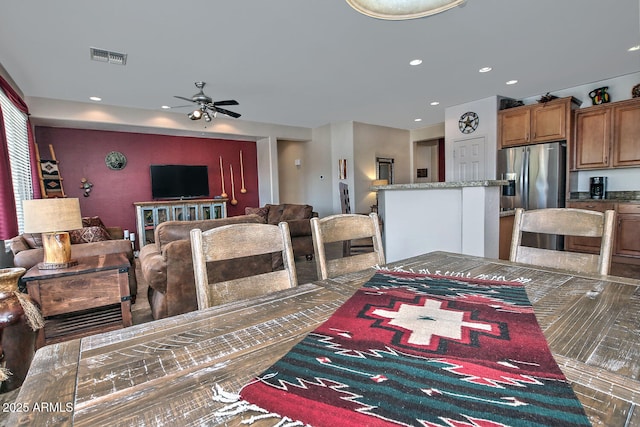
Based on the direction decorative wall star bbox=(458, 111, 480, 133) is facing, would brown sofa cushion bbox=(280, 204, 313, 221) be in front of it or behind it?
in front

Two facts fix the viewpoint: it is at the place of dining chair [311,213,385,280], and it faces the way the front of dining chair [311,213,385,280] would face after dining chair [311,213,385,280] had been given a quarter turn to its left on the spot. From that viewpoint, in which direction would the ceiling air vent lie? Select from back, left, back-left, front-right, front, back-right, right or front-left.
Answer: left

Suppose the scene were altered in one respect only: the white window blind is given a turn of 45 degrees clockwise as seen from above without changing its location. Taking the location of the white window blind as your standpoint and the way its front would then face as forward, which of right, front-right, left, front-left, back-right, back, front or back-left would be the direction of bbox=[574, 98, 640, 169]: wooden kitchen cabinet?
front

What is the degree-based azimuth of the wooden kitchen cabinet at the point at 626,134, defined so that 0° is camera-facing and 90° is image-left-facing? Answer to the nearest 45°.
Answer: approximately 45°

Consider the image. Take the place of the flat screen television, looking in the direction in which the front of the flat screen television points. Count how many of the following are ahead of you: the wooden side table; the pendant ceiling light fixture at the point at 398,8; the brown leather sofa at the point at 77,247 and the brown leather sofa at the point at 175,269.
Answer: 4

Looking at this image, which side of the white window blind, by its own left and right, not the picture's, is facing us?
right

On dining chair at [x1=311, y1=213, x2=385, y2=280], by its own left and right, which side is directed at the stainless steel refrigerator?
left

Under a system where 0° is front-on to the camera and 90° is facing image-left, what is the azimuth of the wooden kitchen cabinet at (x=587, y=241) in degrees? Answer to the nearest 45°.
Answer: approximately 45°

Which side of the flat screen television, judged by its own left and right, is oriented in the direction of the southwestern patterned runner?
front

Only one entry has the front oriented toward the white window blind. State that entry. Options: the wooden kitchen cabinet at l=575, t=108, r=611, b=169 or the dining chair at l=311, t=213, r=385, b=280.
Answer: the wooden kitchen cabinet
